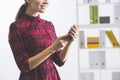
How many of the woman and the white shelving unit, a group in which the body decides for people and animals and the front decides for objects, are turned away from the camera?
0

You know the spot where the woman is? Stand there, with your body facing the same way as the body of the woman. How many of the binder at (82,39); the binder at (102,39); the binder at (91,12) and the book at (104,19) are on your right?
0

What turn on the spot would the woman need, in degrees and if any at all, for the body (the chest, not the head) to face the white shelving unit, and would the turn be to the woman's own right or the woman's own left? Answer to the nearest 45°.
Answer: approximately 90° to the woman's own left

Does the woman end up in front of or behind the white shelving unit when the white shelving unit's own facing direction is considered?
in front

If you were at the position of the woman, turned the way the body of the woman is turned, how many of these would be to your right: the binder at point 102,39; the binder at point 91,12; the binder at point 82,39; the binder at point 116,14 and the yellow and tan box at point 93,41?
0

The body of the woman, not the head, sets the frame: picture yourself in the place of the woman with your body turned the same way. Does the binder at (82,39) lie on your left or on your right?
on your left

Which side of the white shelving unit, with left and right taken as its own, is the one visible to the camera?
front

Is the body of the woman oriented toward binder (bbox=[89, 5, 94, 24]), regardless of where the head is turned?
no

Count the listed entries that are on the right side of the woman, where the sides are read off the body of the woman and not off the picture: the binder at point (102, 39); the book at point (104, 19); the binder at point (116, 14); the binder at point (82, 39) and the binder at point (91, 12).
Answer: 0

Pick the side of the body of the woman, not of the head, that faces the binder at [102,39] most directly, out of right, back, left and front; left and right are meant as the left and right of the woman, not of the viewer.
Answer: left

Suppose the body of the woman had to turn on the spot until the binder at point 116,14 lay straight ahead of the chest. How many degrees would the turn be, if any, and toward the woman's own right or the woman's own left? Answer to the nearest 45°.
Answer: approximately 90° to the woman's own left
